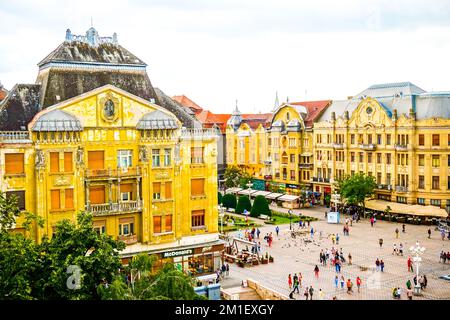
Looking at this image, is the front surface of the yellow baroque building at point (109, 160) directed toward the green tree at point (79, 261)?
yes

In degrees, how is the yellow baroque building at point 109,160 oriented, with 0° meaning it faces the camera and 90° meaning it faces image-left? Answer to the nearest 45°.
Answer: approximately 0°
